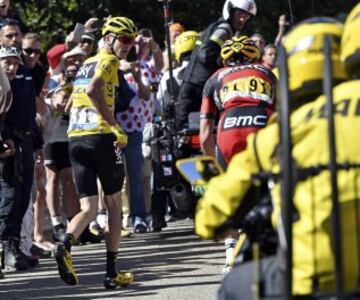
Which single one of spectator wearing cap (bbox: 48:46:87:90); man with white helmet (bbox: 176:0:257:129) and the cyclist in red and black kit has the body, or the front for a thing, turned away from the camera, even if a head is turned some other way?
the cyclist in red and black kit

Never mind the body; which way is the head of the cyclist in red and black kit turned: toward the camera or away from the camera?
away from the camera

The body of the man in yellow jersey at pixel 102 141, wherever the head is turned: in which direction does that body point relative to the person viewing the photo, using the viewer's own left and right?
facing away from the viewer and to the right of the viewer

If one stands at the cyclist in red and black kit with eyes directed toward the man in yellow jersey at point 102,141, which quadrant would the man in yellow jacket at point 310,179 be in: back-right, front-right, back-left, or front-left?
back-left

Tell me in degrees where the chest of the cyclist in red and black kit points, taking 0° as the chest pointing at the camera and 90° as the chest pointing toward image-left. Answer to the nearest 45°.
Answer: approximately 180°
